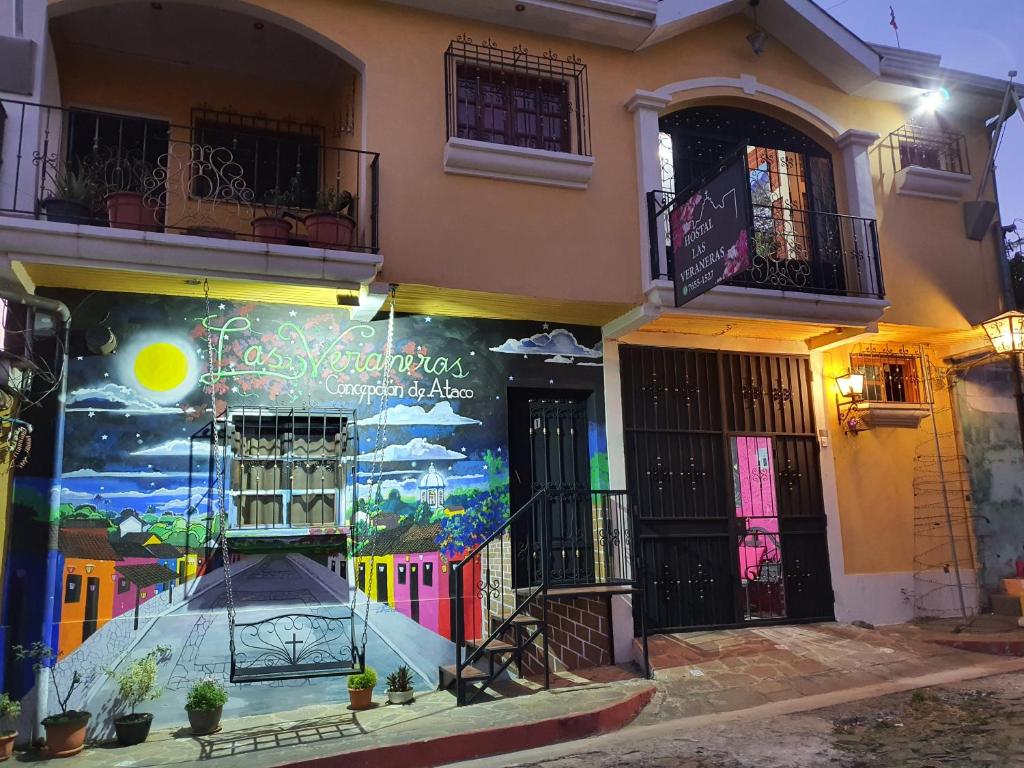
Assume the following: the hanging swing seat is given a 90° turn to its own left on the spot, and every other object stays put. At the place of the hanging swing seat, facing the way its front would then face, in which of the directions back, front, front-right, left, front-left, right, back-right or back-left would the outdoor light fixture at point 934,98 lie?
front

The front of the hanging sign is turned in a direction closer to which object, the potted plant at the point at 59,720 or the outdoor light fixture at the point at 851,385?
the potted plant

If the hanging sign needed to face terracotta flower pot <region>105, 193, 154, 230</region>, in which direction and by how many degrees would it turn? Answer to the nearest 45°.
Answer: approximately 45° to its right

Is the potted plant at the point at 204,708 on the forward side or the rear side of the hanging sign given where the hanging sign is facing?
on the forward side

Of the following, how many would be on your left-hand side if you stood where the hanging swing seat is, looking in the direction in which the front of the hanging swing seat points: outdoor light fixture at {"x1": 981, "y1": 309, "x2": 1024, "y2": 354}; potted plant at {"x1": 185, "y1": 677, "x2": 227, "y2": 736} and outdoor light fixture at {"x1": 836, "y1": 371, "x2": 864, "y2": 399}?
2

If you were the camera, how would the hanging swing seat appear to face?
facing the viewer

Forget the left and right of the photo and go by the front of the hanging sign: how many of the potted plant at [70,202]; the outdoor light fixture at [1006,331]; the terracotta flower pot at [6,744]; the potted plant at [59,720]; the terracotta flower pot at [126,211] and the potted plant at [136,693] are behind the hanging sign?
1

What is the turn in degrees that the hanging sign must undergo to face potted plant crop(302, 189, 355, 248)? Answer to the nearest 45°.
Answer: approximately 45° to its right

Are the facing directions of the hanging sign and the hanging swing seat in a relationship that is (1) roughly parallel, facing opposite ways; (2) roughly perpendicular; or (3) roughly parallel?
roughly perpendicular

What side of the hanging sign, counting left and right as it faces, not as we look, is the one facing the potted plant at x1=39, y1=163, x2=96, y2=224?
front

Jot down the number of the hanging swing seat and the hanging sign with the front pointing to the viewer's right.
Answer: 0

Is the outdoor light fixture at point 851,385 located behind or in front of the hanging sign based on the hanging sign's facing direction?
behind

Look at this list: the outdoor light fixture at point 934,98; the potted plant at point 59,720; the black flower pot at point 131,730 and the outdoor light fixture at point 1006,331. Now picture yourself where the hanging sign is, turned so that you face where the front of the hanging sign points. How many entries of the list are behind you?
2

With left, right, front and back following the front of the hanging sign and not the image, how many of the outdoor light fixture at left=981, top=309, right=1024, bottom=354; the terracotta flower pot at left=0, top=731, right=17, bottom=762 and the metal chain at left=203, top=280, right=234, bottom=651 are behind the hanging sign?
1

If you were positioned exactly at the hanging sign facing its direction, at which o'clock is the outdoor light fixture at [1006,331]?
The outdoor light fixture is roughly at 6 o'clock from the hanging sign.
